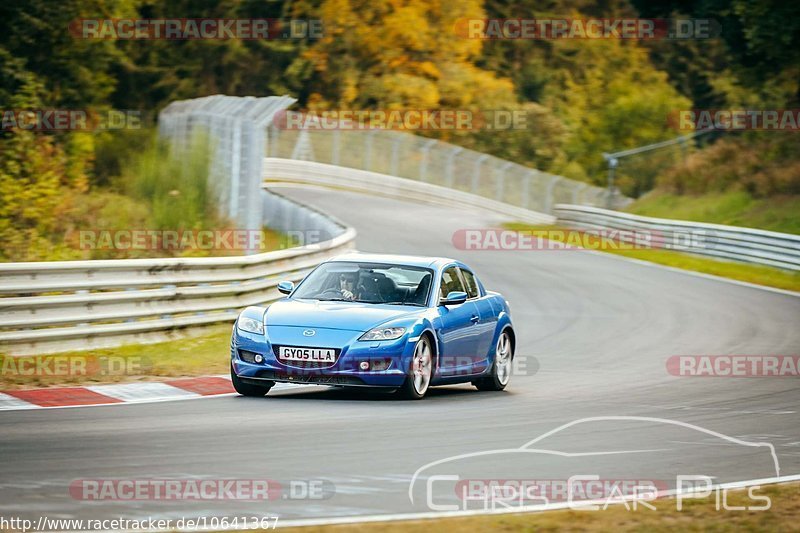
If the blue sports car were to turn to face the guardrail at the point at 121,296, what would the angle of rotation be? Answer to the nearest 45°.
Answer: approximately 90° to its right

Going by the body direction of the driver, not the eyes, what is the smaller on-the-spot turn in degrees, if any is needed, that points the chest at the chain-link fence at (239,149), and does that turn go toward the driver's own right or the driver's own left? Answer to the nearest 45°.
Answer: approximately 135° to the driver's own right

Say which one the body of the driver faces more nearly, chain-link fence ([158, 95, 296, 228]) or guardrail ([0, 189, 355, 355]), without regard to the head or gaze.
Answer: the guardrail

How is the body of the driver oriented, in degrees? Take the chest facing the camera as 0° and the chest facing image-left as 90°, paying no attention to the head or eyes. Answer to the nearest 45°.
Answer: approximately 45°

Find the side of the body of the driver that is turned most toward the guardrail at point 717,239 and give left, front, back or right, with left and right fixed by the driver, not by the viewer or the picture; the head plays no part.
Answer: back

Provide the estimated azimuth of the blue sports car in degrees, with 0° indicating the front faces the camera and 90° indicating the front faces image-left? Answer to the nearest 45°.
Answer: approximately 45°

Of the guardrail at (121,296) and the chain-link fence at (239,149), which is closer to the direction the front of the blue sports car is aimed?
the guardrail

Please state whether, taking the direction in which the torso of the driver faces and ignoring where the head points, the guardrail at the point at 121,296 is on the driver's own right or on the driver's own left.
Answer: on the driver's own right

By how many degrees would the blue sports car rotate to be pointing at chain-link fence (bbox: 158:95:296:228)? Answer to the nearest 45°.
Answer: approximately 135° to its right
